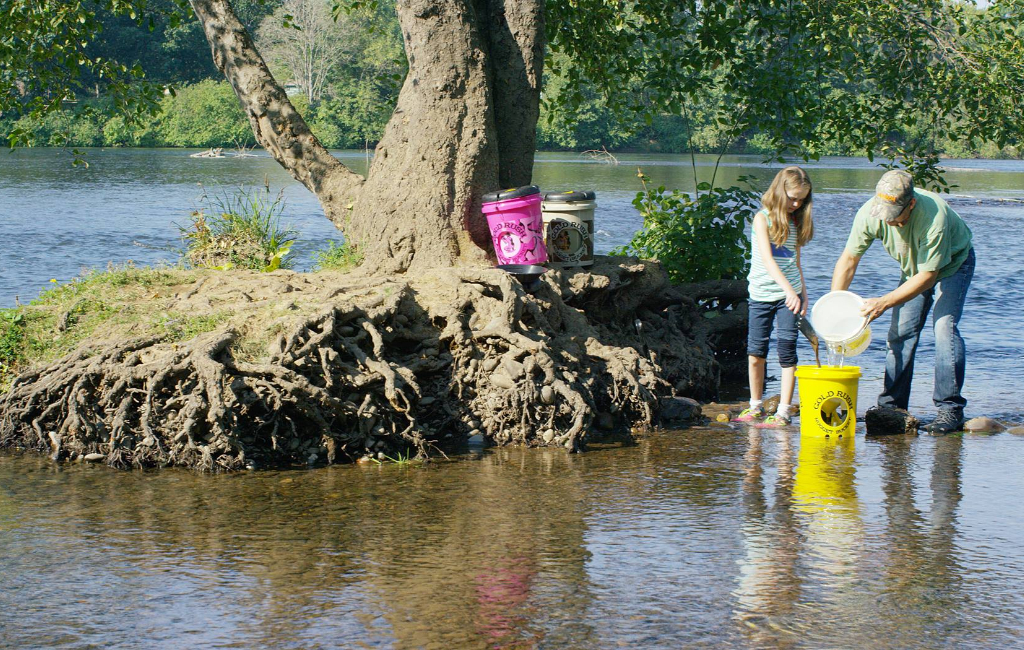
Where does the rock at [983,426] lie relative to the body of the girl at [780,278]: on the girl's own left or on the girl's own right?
on the girl's own left

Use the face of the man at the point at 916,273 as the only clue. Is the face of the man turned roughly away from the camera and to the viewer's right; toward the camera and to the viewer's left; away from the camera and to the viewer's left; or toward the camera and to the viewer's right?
toward the camera and to the viewer's left

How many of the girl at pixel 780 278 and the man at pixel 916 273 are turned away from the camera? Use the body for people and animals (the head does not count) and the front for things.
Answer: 0

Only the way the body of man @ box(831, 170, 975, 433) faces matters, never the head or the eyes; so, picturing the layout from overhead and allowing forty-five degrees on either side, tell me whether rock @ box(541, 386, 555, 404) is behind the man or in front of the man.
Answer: in front

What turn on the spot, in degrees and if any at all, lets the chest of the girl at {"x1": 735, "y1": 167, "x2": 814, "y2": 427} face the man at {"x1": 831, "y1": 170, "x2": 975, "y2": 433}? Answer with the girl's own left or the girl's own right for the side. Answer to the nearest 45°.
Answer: approximately 45° to the girl's own left

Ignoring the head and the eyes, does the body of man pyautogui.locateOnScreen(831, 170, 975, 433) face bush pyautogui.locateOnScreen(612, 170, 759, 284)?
no

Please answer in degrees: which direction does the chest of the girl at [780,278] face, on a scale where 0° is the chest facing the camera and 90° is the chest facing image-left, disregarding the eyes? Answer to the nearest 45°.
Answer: approximately 315°

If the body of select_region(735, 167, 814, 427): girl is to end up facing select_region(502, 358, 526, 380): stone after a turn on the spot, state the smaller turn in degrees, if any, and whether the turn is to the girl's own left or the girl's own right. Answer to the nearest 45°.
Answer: approximately 90° to the girl's own right

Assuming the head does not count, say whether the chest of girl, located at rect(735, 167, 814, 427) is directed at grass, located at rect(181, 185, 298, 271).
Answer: no

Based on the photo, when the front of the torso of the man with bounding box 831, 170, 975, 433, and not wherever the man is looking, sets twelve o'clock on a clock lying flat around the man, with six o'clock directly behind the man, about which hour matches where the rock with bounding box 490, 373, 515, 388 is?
The rock is roughly at 1 o'clock from the man.

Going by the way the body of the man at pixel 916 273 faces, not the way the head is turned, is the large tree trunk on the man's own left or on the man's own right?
on the man's own right

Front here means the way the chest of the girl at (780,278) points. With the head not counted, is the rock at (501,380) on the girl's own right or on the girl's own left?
on the girl's own right

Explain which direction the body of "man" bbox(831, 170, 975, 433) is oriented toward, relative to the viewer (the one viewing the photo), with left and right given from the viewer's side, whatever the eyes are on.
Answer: facing the viewer and to the left of the viewer
